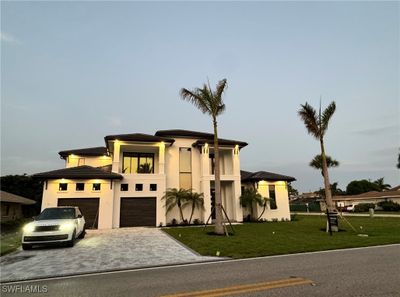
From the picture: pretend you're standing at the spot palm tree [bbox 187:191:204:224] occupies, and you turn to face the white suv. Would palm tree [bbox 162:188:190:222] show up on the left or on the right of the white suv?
right

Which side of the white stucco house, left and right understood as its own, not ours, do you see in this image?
front

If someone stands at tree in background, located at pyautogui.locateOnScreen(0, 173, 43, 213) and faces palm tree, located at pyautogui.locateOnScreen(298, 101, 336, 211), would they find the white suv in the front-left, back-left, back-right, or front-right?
front-right

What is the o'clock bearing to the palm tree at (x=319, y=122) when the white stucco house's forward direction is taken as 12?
The palm tree is roughly at 10 o'clock from the white stucco house.

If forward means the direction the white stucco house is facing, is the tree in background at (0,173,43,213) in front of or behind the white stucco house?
behind

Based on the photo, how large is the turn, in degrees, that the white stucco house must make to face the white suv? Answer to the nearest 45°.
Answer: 0° — it already faces it

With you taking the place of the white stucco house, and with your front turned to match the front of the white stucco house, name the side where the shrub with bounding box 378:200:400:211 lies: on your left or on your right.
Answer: on your left

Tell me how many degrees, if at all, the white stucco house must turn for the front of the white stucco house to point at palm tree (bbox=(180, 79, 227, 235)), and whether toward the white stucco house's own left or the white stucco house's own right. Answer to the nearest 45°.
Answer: approximately 45° to the white stucco house's own left

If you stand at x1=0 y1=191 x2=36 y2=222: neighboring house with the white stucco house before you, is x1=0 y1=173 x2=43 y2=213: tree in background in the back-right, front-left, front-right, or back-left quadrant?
back-left

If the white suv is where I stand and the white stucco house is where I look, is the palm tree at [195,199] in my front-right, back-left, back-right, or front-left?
front-right

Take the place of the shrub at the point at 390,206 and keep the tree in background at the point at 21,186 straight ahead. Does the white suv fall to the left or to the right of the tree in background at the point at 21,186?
left

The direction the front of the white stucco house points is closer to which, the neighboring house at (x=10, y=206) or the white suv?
the white suv

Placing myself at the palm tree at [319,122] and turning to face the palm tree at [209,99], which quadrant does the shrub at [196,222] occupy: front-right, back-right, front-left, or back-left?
front-right

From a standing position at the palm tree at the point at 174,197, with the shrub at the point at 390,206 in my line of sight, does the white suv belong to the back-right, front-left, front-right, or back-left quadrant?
back-right

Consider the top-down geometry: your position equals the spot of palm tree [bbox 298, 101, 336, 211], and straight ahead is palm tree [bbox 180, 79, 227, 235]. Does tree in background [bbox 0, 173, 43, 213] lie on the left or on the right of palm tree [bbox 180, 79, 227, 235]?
right
